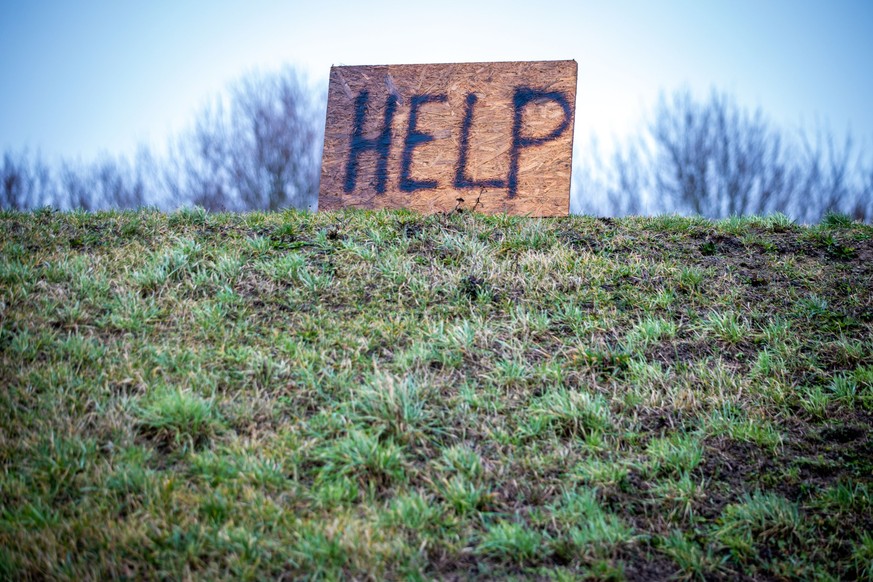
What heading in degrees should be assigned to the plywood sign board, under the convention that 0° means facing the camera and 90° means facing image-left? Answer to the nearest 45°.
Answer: approximately 0°
